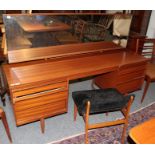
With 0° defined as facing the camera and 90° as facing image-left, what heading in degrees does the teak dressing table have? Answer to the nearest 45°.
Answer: approximately 315°
